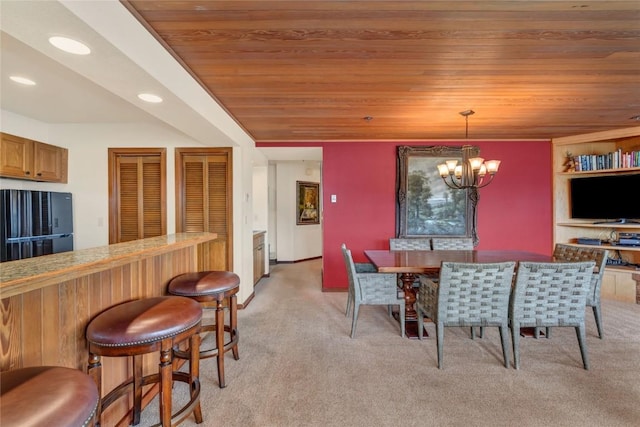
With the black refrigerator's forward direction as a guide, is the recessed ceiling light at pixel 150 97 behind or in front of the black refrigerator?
in front

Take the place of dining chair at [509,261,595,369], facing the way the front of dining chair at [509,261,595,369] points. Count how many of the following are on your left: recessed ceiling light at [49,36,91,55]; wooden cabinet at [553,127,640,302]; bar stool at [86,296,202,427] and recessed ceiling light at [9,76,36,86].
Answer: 3

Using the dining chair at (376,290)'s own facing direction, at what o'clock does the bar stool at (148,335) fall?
The bar stool is roughly at 4 o'clock from the dining chair.

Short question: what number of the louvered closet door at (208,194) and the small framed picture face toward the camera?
2

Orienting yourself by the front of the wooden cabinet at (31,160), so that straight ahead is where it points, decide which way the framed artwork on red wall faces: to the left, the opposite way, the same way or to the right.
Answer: to the right

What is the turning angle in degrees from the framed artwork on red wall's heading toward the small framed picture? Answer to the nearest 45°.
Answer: approximately 135° to its right

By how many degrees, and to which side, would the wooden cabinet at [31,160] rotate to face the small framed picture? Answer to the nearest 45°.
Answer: approximately 45° to its left

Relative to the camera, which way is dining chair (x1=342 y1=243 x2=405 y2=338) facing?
to the viewer's right

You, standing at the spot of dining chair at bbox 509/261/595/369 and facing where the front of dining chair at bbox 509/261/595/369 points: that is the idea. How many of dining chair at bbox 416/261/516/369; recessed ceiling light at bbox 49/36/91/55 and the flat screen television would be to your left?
2

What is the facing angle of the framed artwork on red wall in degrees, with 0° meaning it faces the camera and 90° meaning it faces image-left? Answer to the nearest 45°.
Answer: approximately 0°

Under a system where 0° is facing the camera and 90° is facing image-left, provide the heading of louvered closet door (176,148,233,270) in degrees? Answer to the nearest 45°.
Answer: approximately 0°

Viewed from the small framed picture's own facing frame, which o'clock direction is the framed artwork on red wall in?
The framed artwork on red wall is roughly at 11 o'clock from the small framed picture.
